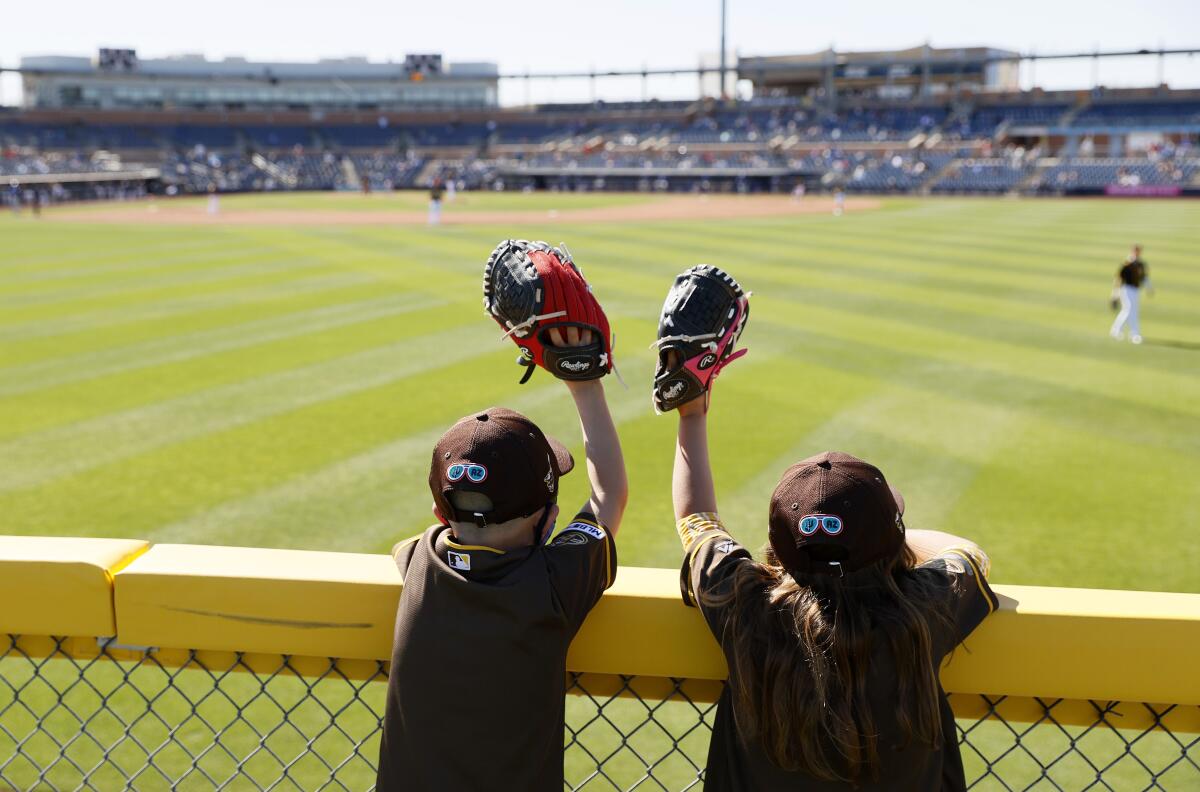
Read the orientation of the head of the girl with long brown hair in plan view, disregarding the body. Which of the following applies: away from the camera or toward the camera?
away from the camera

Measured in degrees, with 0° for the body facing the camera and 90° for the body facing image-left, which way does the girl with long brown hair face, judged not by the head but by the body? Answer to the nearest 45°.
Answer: approximately 180°

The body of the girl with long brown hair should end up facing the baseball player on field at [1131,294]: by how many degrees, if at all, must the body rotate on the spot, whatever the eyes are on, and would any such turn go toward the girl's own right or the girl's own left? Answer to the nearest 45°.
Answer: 0° — they already face them

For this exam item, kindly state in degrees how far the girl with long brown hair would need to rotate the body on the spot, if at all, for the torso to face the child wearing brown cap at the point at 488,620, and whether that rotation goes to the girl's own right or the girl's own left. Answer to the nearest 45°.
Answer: approximately 90° to the girl's own left

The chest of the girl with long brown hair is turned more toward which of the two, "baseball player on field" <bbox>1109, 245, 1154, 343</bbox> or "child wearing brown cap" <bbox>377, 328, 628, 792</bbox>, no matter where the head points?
the baseball player on field
